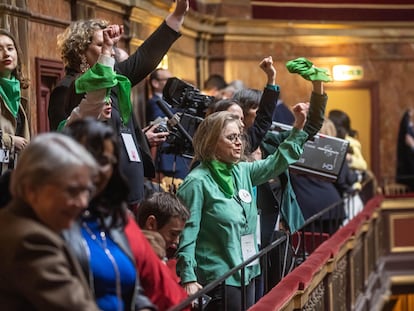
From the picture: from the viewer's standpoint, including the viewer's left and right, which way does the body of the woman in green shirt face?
facing the viewer and to the right of the viewer

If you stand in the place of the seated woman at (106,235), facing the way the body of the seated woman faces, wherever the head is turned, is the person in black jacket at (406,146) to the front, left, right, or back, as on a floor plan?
left

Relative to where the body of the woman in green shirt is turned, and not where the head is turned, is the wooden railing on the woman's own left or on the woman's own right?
on the woman's own left

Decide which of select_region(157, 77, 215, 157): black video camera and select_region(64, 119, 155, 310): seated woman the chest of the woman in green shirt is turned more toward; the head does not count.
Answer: the seated woman

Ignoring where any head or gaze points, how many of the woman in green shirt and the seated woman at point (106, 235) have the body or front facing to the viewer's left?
0

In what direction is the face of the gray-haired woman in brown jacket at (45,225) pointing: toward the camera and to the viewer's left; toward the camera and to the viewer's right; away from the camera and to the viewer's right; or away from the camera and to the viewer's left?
toward the camera and to the viewer's right

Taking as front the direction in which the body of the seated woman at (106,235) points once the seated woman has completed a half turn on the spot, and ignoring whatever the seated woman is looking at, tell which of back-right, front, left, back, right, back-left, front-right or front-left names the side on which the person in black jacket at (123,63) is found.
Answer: front-right

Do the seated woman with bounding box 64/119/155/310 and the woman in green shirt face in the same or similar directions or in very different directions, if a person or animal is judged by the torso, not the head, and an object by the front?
same or similar directions
